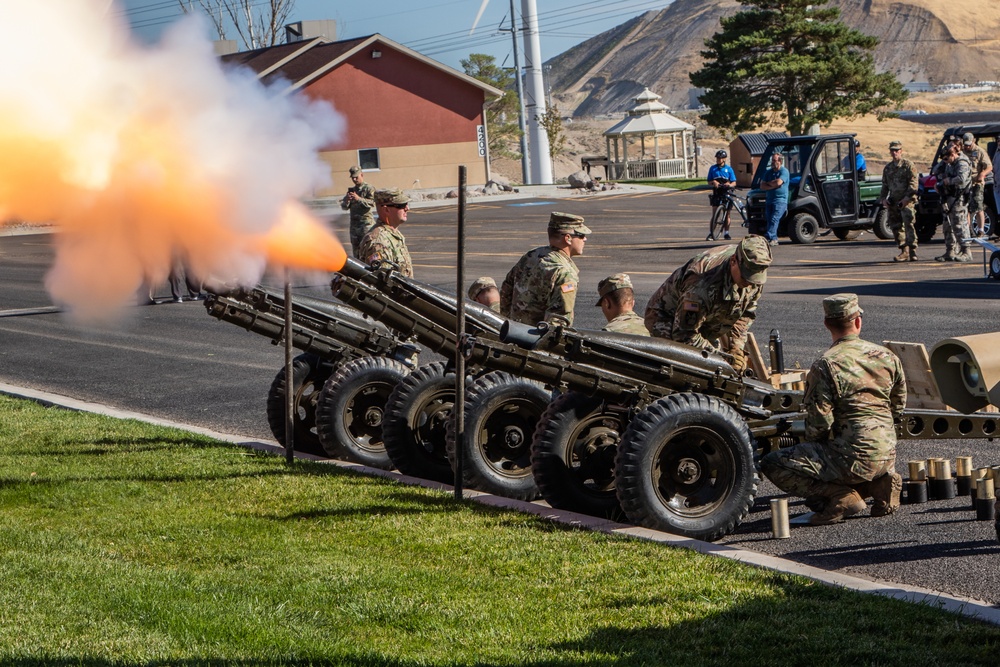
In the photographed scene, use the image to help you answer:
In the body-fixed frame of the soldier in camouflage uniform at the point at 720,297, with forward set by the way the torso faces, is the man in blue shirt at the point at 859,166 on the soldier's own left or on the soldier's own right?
on the soldier's own left

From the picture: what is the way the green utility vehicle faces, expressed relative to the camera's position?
facing the viewer and to the left of the viewer

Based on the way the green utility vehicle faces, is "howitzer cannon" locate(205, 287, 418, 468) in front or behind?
in front

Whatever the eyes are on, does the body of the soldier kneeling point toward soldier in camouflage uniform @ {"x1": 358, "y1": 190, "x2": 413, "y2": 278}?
yes

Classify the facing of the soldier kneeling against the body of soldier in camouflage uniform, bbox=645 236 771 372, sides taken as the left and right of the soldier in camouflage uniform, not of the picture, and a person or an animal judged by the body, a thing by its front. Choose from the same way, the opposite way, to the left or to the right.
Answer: the opposite way

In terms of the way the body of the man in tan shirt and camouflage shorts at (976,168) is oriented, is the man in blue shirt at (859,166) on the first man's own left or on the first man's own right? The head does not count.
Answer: on the first man's own right

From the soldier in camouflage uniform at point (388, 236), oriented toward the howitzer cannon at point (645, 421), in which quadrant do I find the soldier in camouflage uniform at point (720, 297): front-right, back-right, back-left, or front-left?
front-left

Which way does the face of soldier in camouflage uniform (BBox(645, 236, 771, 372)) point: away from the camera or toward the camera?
toward the camera

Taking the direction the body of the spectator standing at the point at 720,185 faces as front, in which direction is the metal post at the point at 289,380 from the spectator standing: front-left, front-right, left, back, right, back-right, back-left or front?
front

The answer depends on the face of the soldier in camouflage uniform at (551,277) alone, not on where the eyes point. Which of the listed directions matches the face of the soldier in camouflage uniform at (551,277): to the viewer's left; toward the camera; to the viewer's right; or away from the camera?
to the viewer's right

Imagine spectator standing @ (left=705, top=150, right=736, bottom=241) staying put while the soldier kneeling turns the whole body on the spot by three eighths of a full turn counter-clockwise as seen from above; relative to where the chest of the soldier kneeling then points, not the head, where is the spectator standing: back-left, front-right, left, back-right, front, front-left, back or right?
back

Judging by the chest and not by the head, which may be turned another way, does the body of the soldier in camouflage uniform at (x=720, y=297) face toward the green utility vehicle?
no

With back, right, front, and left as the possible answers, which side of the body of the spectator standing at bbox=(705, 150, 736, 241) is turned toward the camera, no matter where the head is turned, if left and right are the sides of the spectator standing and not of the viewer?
front

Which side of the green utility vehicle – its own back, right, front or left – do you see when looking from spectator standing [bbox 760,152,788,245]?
front

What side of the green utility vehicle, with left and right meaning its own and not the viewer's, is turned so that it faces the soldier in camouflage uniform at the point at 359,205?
front

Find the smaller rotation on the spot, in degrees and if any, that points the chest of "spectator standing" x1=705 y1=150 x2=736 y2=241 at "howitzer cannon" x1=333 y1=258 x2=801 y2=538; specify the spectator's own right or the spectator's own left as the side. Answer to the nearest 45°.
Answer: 0° — they already face it

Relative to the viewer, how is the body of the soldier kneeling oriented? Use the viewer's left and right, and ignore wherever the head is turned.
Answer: facing away from the viewer and to the left of the viewer

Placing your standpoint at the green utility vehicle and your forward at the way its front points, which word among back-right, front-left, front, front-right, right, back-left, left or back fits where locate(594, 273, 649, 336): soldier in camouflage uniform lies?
front-left
